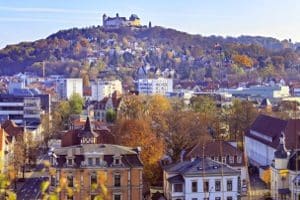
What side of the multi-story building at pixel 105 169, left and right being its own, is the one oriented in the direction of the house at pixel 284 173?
left

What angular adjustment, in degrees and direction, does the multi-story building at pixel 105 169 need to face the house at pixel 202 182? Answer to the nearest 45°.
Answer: approximately 90° to its left

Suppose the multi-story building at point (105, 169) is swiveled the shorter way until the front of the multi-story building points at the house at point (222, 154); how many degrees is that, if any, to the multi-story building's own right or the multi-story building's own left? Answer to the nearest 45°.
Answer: approximately 135° to the multi-story building's own left

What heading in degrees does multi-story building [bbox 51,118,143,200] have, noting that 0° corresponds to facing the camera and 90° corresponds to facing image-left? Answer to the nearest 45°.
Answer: approximately 0°

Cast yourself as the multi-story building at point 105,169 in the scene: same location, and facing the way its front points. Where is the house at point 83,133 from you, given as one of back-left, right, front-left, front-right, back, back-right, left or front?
back

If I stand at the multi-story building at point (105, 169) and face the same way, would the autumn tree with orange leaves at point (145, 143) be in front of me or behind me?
behind

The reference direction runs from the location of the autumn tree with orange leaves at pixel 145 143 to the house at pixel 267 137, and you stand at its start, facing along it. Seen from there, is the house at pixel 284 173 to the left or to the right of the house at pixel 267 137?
right

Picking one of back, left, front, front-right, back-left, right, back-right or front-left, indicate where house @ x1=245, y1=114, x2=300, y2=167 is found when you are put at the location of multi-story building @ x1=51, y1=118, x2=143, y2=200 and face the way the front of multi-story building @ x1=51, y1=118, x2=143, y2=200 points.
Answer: back-left
